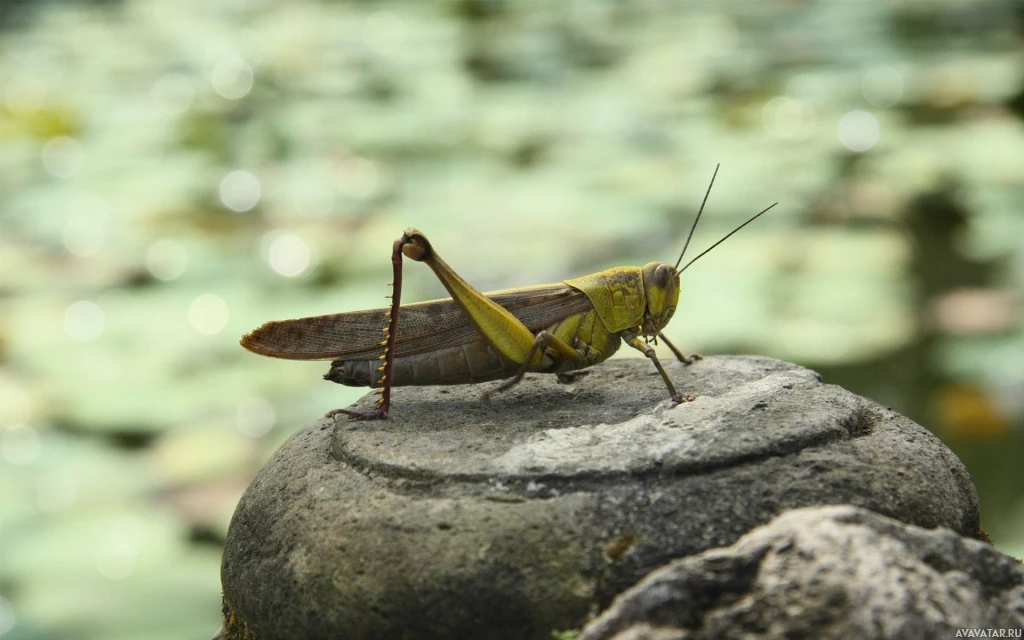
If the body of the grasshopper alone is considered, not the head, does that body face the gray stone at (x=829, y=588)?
no

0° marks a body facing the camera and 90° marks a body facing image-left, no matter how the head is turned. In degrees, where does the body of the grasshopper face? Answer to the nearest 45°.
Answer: approximately 270°
